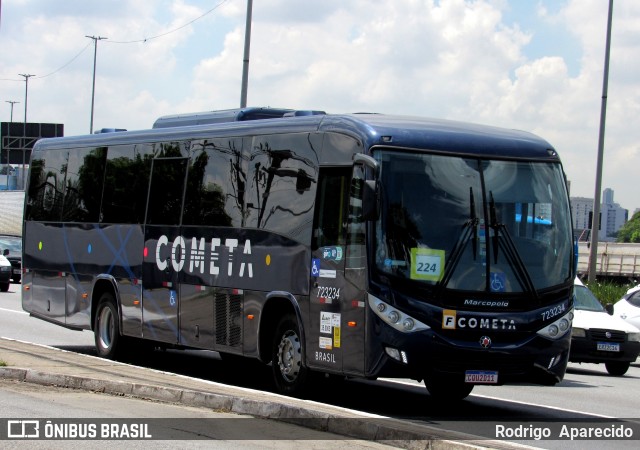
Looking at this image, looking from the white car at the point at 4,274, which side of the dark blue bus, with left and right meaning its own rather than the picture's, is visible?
back

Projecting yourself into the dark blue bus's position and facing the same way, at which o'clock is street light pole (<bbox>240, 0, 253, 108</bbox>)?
The street light pole is roughly at 7 o'clock from the dark blue bus.

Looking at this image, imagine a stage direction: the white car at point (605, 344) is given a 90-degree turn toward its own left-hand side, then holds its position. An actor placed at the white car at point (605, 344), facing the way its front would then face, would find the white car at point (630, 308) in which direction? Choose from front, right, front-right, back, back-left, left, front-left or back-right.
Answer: front-left

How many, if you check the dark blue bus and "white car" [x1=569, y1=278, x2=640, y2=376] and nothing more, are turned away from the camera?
0

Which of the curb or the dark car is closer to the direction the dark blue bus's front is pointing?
the curb

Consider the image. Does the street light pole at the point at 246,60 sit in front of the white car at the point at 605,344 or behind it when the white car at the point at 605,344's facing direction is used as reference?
behind

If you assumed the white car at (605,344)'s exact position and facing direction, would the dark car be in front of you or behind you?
behind

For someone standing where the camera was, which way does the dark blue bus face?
facing the viewer and to the right of the viewer

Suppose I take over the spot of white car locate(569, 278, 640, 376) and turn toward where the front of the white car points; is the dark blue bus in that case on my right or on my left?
on my right
